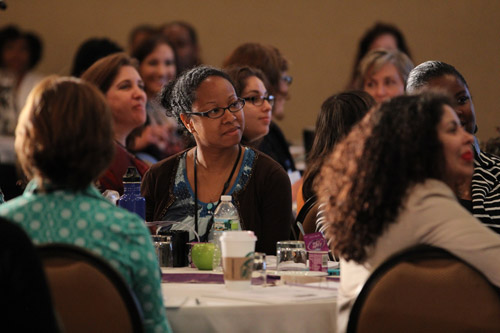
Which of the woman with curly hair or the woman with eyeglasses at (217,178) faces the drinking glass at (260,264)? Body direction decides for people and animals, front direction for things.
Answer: the woman with eyeglasses

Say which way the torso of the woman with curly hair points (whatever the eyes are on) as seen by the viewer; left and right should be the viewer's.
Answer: facing to the right of the viewer

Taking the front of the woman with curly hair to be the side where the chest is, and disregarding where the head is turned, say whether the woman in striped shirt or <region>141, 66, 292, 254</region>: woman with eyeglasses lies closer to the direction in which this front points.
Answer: the woman in striped shirt

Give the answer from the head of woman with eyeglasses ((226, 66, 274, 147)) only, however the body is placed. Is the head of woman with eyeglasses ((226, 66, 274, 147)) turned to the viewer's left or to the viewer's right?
to the viewer's right

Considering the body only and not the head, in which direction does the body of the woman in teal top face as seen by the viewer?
away from the camera

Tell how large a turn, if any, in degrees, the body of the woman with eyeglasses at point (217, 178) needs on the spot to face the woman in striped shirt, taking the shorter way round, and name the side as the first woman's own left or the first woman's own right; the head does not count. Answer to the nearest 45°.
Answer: approximately 90° to the first woman's own left

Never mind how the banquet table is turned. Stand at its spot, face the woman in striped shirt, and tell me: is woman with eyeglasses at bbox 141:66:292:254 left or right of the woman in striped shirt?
left
